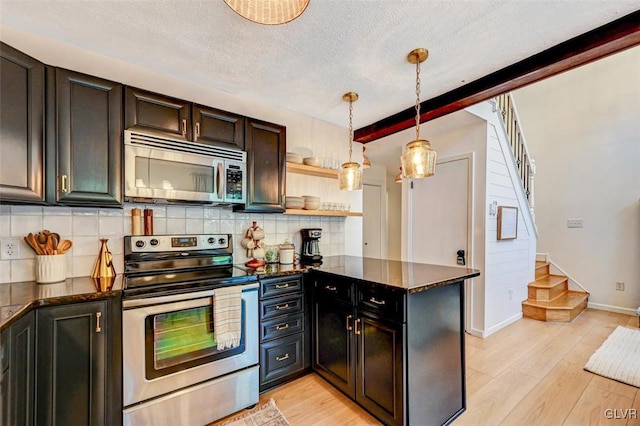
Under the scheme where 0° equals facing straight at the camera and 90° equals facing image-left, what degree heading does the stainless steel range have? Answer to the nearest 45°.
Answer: approximately 315°

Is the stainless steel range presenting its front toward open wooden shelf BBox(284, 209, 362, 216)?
no

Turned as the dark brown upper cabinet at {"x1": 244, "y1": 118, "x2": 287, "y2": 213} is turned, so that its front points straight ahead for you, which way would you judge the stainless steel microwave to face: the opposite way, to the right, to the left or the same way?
the same way

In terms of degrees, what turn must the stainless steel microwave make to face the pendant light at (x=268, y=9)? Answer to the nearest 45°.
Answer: approximately 45° to its right

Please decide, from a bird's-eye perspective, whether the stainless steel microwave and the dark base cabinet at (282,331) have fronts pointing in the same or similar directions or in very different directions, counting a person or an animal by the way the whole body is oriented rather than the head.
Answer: same or similar directions

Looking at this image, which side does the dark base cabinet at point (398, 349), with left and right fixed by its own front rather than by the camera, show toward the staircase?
back

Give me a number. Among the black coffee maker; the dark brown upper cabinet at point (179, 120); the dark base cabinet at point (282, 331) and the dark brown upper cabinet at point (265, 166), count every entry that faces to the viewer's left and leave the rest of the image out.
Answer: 0

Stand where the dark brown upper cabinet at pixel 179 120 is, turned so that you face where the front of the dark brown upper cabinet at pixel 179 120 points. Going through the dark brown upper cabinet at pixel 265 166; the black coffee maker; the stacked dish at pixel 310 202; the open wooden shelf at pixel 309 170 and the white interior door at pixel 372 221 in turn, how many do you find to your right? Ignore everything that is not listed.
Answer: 0

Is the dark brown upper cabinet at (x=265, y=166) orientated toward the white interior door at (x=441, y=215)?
no

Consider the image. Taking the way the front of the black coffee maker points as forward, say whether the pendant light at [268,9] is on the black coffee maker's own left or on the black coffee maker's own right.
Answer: on the black coffee maker's own right

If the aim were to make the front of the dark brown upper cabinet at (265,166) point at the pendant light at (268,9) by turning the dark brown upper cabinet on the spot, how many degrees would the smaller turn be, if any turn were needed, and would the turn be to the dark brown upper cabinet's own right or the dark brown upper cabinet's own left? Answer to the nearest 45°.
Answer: approximately 45° to the dark brown upper cabinet's own right

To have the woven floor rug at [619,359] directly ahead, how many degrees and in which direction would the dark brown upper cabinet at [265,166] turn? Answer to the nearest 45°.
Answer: approximately 45° to its left

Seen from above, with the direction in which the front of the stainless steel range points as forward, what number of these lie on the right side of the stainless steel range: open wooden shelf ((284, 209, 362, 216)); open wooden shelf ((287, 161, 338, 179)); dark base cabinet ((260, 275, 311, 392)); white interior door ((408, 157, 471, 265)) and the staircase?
0

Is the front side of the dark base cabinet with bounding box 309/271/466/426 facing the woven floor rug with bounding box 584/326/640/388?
no

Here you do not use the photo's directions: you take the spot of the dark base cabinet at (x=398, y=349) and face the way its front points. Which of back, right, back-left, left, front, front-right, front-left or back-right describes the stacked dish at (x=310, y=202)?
right

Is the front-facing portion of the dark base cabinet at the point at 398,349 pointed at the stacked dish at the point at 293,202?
no

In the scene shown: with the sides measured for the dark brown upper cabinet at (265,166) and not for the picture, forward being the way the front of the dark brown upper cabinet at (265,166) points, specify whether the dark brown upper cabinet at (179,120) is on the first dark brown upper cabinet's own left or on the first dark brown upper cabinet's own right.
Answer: on the first dark brown upper cabinet's own right

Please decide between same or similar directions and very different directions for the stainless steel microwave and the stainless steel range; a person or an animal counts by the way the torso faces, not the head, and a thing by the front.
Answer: same or similar directions
